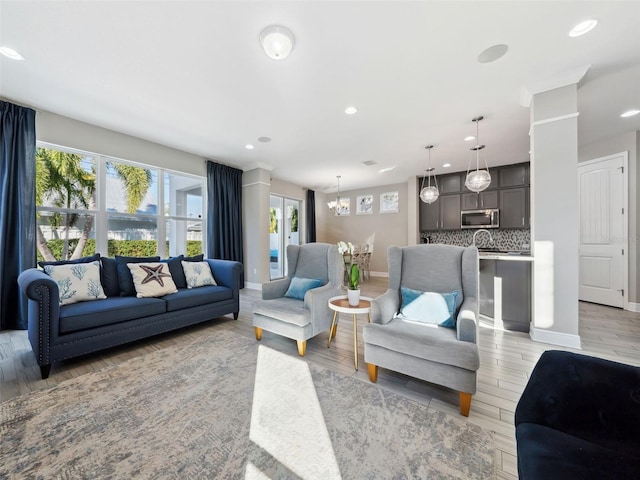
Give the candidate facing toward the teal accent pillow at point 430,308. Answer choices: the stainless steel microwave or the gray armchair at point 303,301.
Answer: the stainless steel microwave

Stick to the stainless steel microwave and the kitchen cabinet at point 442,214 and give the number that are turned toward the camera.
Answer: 2

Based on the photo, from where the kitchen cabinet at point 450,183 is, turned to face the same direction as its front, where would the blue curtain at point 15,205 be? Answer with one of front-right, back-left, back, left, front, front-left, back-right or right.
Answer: front-right

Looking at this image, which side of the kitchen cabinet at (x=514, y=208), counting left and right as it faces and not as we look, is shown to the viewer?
front

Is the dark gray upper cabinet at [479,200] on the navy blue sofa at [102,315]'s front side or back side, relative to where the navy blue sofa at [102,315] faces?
on the front side

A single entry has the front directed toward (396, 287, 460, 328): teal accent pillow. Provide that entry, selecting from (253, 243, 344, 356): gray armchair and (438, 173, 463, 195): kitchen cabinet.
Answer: the kitchen cabinet

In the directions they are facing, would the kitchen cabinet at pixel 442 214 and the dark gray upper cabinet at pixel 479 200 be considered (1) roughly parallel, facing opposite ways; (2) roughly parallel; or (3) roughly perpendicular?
roughly parallel

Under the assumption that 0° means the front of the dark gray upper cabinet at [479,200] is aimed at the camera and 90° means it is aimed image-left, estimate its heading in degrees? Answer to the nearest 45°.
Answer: approximately 0°

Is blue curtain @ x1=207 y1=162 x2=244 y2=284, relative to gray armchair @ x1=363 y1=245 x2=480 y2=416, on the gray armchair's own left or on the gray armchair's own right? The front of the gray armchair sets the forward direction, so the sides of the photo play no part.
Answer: on the gray armchair's own right

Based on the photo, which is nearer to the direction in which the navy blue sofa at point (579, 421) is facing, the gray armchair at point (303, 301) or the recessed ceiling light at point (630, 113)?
the gray armchair

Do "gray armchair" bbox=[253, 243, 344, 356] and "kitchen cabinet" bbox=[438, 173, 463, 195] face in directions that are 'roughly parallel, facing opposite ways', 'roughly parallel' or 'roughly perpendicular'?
roughly parallel

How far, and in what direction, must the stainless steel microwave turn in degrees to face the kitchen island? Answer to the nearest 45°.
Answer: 0° — it already faces it

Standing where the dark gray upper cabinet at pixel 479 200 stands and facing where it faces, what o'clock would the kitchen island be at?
The kitchen island is roughly at 12 o'clock from the dark gray upper cabinet.

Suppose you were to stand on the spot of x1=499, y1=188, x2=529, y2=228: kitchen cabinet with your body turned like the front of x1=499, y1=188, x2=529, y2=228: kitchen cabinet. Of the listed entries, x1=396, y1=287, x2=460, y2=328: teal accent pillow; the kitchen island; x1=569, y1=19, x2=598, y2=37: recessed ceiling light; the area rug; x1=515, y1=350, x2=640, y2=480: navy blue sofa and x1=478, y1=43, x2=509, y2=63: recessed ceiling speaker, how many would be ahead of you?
6

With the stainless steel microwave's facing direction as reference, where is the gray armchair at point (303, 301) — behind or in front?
in front

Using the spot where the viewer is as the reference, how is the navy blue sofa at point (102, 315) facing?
facing the viewer and to the right of the viewer

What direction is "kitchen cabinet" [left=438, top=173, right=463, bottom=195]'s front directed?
toward the camera

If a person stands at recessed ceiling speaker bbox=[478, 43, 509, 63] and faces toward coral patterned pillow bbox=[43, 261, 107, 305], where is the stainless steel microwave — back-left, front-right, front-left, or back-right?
back-right

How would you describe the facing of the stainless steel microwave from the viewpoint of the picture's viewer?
facing the viewer
